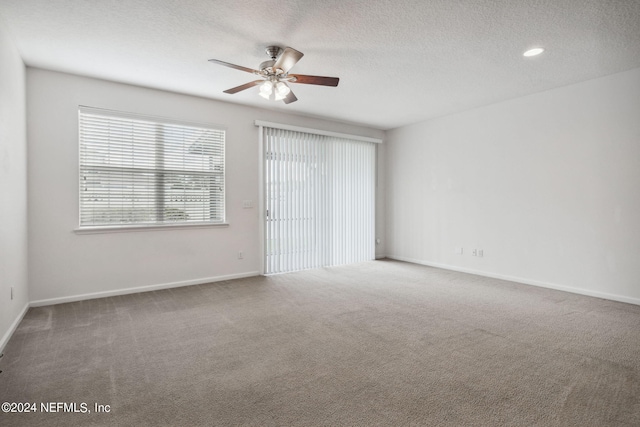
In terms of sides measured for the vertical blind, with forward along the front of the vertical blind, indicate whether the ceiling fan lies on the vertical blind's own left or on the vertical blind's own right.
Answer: on the vertical blind's own right

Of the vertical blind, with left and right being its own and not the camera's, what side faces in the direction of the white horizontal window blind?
right

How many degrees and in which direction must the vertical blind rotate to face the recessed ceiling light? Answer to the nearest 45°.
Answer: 0° — it already faces it

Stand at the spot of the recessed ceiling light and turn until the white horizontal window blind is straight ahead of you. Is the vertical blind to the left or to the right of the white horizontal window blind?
right

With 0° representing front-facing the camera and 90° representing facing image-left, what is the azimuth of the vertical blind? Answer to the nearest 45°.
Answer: approximately 315°
